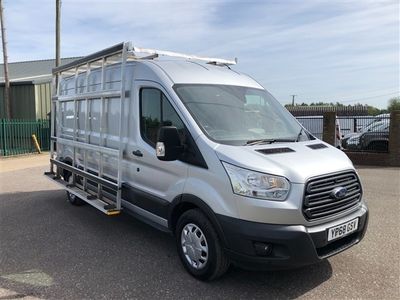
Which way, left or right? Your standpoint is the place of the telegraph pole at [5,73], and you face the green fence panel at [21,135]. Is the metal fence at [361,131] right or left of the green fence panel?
left

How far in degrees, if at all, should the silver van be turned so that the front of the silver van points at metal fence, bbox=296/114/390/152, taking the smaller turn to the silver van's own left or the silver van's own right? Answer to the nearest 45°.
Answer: approximately 90° to the silver van's own left

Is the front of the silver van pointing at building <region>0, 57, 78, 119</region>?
no

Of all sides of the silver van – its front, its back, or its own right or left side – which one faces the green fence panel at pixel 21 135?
back

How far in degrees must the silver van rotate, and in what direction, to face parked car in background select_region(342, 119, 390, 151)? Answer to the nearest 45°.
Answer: approximately 90° to its left

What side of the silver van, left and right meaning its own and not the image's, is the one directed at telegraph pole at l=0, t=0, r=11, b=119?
back
